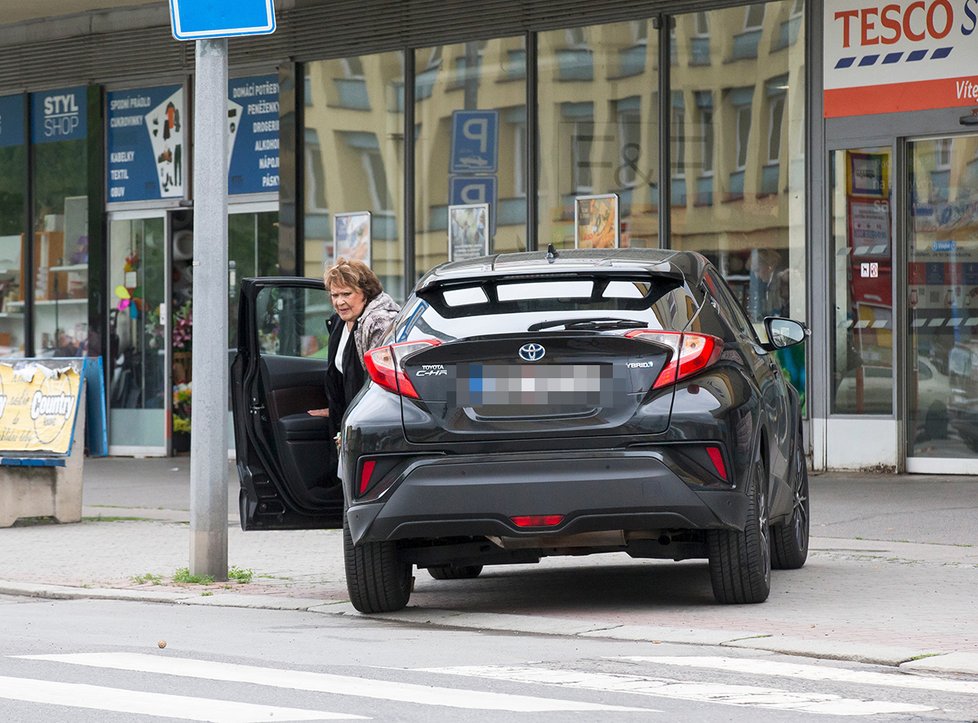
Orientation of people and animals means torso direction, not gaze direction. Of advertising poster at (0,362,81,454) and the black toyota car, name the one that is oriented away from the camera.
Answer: the black toyota car

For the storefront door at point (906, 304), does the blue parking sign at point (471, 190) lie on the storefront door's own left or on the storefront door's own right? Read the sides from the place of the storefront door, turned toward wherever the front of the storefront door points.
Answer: on the storefront door's own right

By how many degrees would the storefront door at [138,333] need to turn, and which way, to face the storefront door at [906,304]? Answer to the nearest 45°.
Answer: approximately 45° to its left

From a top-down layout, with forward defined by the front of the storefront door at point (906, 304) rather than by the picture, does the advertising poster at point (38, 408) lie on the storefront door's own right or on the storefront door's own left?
on the storefront door's own right

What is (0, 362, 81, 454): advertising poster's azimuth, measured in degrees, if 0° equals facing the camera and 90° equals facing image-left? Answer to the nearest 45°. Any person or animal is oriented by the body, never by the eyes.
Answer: approximately 0°
